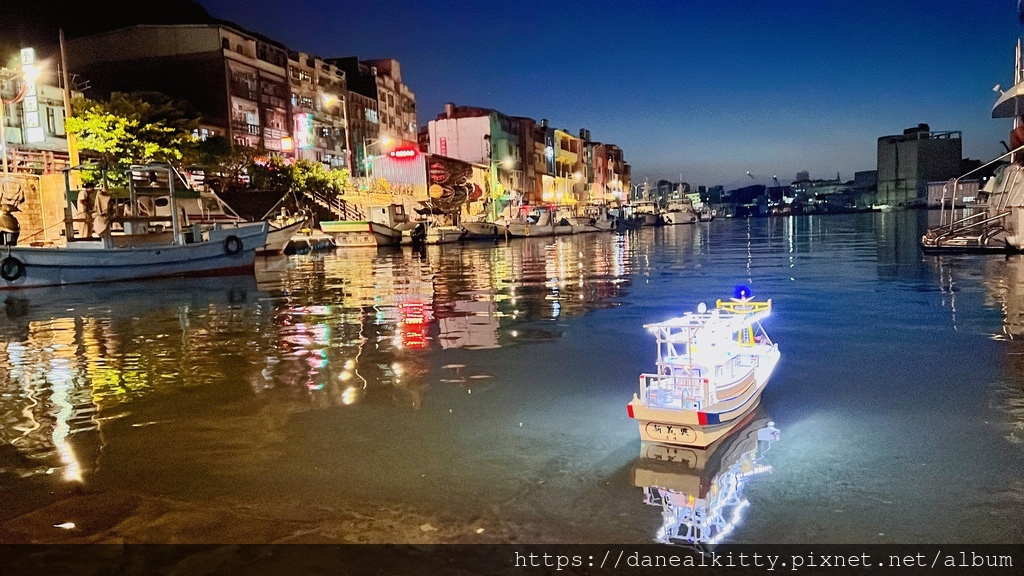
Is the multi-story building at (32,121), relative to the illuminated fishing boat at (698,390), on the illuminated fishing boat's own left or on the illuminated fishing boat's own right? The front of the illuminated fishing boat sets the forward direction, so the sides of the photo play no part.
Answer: on the illuminated fishing boat's own left

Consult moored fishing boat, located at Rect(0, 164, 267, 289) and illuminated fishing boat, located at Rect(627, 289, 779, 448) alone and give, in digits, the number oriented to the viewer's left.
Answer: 0

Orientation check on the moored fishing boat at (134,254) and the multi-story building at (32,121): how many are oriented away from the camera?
0

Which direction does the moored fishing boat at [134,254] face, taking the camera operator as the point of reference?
facing to the right of the viewer

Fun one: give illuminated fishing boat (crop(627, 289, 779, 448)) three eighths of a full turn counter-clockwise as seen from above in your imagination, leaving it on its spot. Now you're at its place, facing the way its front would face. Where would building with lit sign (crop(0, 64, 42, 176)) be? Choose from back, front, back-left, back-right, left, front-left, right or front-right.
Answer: front-right

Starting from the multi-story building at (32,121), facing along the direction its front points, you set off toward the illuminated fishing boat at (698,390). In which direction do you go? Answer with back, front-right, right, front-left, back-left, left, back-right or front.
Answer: front-right

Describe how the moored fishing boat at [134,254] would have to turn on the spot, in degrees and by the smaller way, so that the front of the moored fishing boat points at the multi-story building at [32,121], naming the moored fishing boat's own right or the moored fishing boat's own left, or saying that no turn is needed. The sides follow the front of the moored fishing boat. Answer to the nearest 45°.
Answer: approximately 90° to the moored fishing boat's own left

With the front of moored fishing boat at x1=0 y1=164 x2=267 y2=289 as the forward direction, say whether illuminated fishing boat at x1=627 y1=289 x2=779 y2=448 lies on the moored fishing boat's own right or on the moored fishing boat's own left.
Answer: on the moored fishing boat's own right

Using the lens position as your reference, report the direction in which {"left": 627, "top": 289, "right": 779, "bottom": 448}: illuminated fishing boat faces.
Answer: facing away from the viewer and to the right of the viewer

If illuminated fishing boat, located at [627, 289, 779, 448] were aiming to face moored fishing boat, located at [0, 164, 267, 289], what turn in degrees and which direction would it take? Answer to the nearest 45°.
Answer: approximately 90° to its left

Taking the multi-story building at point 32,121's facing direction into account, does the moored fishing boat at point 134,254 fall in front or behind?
in front
